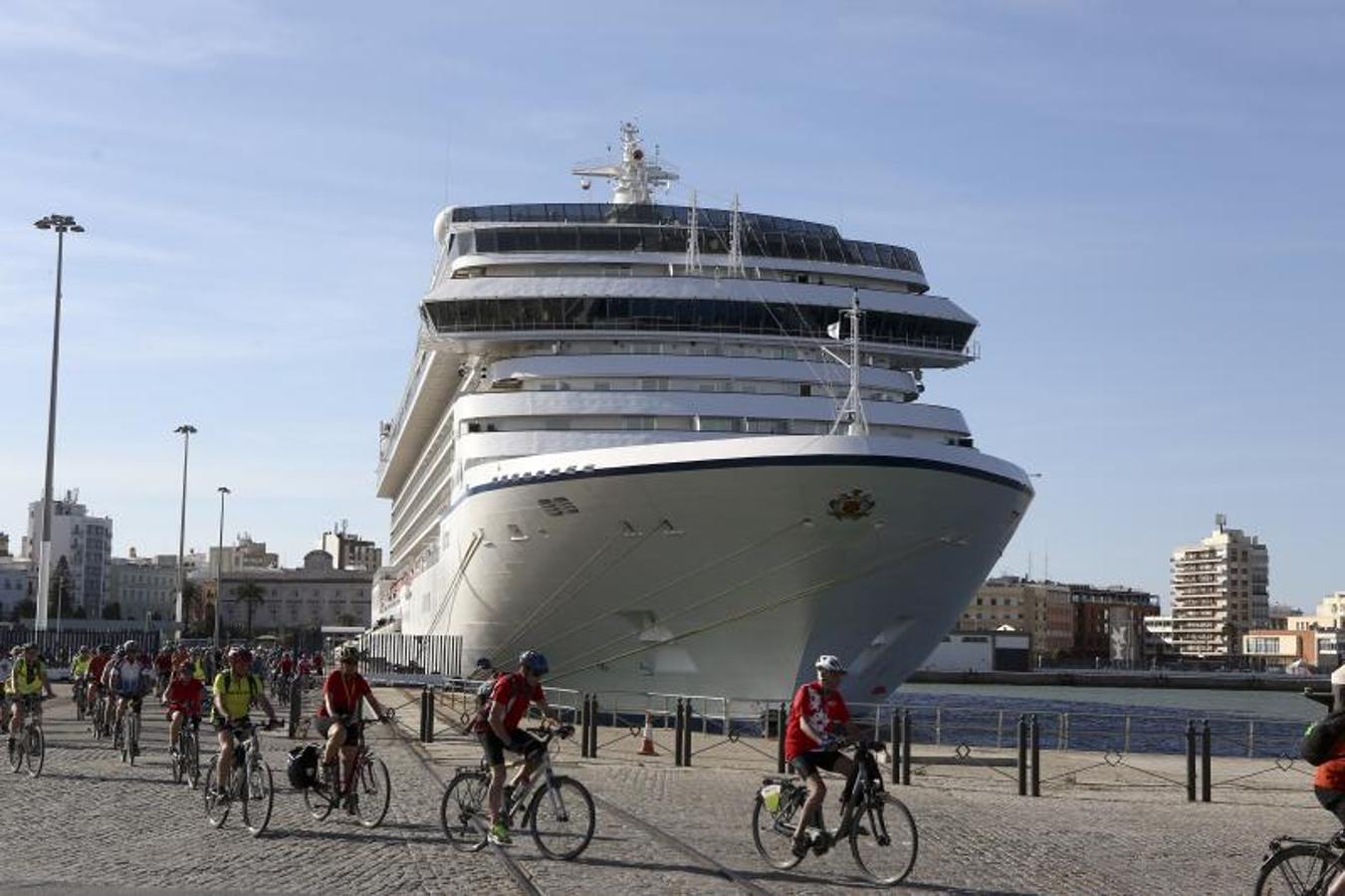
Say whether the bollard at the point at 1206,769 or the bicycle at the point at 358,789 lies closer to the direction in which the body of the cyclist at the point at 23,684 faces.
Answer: the bicycle

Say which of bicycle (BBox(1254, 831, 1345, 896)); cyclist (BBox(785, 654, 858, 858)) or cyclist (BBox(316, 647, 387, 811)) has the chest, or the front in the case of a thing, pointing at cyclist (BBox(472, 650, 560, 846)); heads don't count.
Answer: cyclist (BBox(316, 647, 387, 811))

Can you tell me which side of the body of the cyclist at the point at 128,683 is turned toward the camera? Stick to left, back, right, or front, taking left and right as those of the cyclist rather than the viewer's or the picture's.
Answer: front

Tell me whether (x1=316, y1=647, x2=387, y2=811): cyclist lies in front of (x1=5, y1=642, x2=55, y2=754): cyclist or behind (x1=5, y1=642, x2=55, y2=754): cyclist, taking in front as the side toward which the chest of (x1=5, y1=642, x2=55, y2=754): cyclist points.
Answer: in front

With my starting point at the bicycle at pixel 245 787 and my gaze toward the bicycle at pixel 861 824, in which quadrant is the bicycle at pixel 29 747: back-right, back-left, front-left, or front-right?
back-left

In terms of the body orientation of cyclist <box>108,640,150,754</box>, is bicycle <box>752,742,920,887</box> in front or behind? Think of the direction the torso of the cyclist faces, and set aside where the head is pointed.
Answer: in front

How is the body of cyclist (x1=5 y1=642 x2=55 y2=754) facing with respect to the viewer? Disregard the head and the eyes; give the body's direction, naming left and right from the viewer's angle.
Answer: facing the viewer

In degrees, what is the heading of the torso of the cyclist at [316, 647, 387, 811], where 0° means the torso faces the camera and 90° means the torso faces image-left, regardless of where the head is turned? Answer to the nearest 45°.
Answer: approximately 315°

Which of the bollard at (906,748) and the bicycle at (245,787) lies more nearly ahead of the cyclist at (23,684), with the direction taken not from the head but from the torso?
the bicycle

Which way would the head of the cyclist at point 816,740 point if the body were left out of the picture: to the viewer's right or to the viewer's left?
to the viewer's right

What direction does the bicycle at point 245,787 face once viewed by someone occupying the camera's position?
facing the viewer and to the right of the viewer

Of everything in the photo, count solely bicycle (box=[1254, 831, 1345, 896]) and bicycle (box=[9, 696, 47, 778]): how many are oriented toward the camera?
1

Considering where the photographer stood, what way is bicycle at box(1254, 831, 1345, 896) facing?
facing to the right of the viewer

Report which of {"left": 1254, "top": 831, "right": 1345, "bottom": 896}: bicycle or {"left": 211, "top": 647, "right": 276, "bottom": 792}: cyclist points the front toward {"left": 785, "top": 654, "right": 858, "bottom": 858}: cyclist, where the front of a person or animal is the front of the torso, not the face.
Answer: {"left": 211, "top": 647, "right": 276, "bottom": 792}: cyclist

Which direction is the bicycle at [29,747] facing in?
toward the camera
